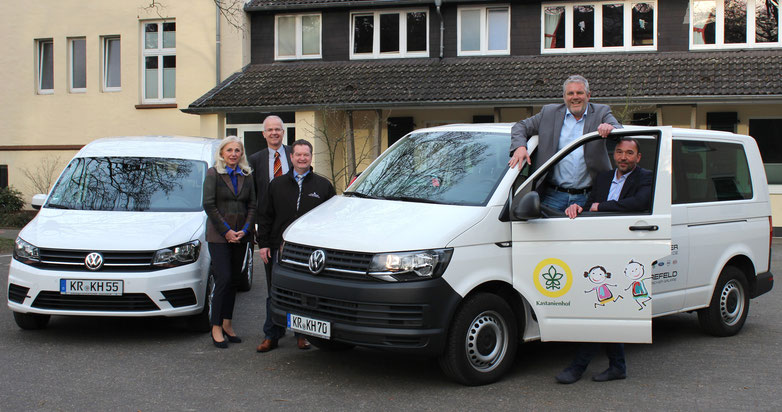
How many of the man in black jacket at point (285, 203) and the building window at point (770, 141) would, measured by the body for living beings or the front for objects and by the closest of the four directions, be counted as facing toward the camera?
2

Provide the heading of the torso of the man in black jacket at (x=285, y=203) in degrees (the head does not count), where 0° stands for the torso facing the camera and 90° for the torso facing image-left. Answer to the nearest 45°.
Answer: approximately 0°

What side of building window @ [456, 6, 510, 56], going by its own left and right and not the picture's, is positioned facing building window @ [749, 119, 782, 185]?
left

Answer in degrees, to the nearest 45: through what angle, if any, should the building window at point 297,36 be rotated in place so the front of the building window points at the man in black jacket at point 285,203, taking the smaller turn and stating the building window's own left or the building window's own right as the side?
0° — it already faces them

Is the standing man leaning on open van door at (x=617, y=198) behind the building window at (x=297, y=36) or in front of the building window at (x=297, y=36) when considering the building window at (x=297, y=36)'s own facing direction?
in front

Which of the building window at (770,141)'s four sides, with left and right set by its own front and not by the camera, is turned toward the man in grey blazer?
front

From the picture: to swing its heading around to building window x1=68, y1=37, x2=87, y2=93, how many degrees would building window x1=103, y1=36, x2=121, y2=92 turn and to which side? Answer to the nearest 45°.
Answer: approximately 135° to its right

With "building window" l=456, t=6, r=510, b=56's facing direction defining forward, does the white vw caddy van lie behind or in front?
in front

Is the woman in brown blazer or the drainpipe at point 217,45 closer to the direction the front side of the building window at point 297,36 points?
the woman in brown blazer

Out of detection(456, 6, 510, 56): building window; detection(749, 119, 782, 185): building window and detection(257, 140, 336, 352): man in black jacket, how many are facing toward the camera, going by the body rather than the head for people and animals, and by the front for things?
3

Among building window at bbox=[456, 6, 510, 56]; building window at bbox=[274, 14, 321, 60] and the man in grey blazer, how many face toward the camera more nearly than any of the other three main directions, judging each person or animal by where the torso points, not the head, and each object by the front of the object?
3
